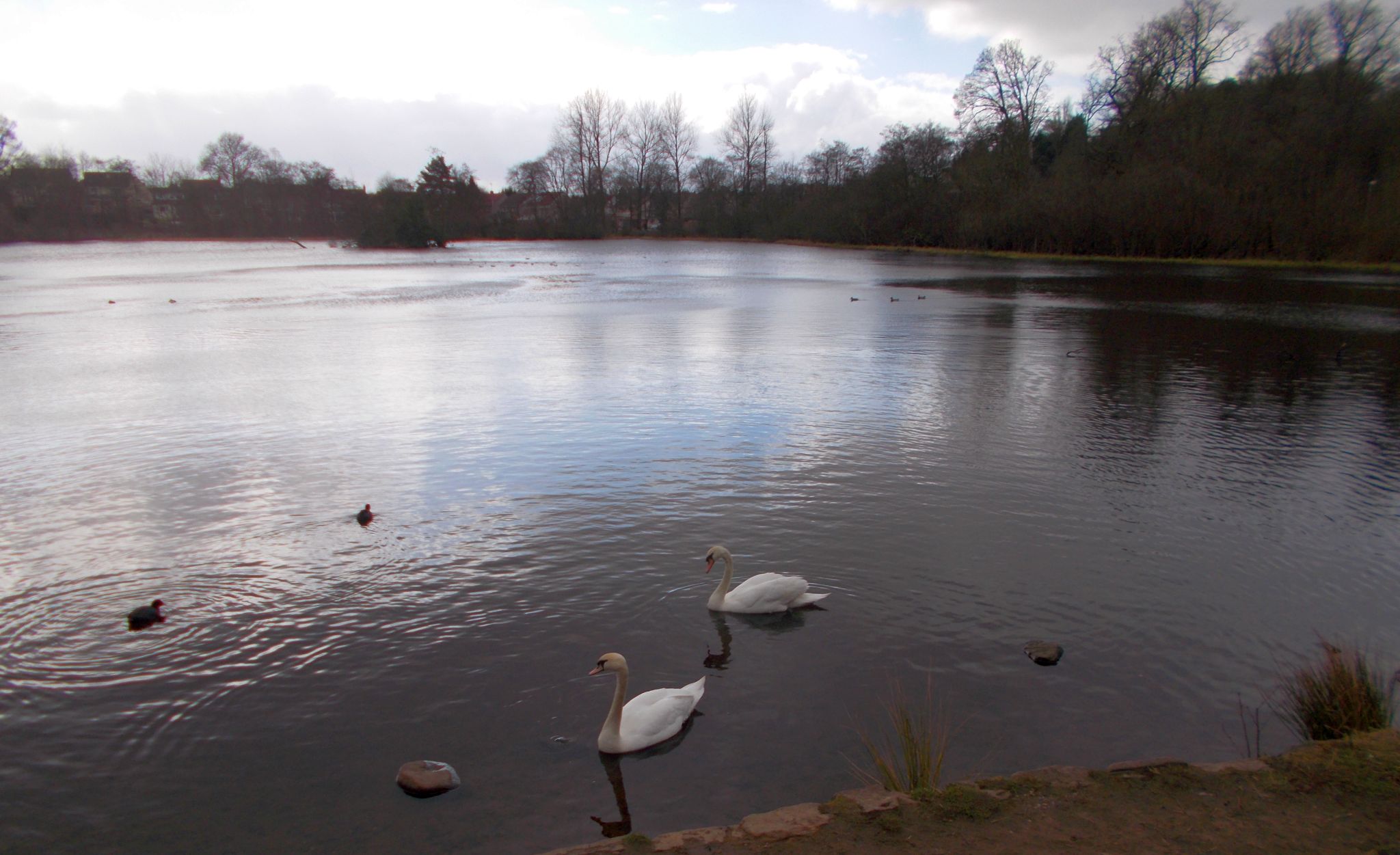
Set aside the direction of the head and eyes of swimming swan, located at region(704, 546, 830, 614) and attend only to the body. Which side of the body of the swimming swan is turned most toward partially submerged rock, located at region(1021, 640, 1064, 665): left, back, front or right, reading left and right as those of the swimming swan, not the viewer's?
back

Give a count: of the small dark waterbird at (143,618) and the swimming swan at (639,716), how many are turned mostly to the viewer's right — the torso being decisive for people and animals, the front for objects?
1

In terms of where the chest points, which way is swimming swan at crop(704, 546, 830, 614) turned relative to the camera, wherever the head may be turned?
to the viewer's left

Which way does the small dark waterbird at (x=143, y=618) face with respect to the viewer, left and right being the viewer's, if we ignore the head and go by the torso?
facing to the right of the viewer

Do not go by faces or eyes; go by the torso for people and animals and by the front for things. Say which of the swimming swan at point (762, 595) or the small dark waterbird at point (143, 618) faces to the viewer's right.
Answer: the small dark waterbird

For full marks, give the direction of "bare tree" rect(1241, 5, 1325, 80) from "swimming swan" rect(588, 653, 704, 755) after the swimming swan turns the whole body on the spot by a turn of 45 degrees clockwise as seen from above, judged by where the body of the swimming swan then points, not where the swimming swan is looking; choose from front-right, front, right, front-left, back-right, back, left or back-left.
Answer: back-right

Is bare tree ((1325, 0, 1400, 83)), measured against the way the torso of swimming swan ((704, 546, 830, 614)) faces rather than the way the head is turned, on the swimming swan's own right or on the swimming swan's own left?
on the swimming swan's own right

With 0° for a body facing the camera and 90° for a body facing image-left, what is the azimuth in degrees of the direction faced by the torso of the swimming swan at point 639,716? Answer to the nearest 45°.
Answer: approximately 45°

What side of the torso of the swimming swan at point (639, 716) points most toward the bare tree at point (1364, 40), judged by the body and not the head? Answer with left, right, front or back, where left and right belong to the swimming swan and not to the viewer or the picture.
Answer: back

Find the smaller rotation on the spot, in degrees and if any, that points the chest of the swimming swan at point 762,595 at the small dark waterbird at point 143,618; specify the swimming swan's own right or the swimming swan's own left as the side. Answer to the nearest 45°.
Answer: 0° — it already faces it
